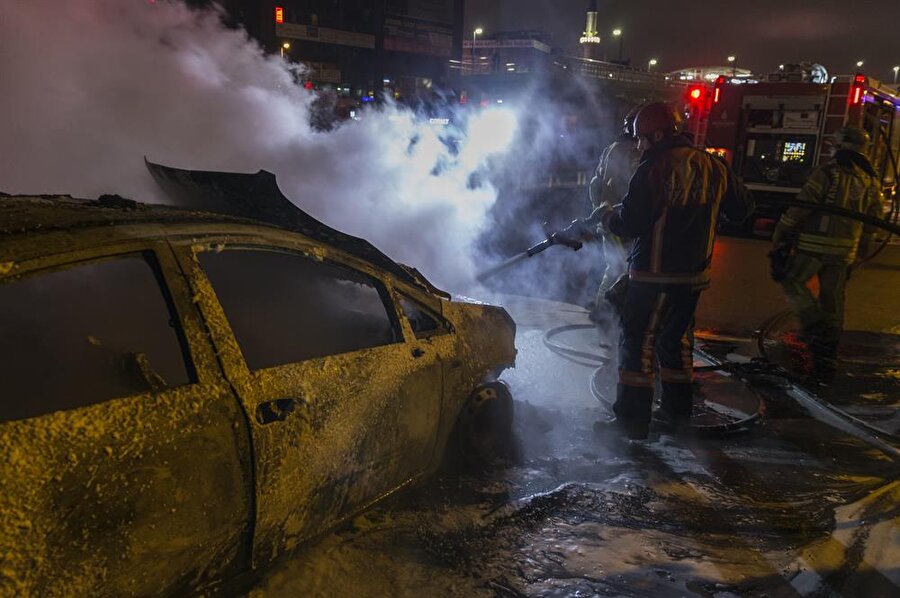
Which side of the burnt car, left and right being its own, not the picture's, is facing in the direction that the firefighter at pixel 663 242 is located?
front

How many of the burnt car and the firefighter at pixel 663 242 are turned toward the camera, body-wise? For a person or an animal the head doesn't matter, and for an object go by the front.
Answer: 0

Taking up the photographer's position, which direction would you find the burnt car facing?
facing away from the viewer and to the right of the viewer

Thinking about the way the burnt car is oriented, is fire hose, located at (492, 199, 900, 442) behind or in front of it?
in front

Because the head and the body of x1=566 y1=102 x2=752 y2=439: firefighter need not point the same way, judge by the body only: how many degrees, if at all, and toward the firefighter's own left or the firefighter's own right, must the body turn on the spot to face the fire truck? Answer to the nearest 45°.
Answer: approximately 45° to the firefighter's own right

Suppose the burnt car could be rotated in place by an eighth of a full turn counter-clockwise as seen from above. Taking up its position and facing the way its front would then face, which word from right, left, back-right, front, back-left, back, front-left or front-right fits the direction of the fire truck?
front-right

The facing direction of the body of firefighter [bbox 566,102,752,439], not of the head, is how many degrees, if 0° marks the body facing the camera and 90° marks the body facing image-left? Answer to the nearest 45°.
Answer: approximately 135°

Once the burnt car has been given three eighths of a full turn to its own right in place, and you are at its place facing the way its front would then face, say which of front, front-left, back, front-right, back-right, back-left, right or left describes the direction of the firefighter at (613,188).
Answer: back-left

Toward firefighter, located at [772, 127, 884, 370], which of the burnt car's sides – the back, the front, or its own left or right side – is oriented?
front
